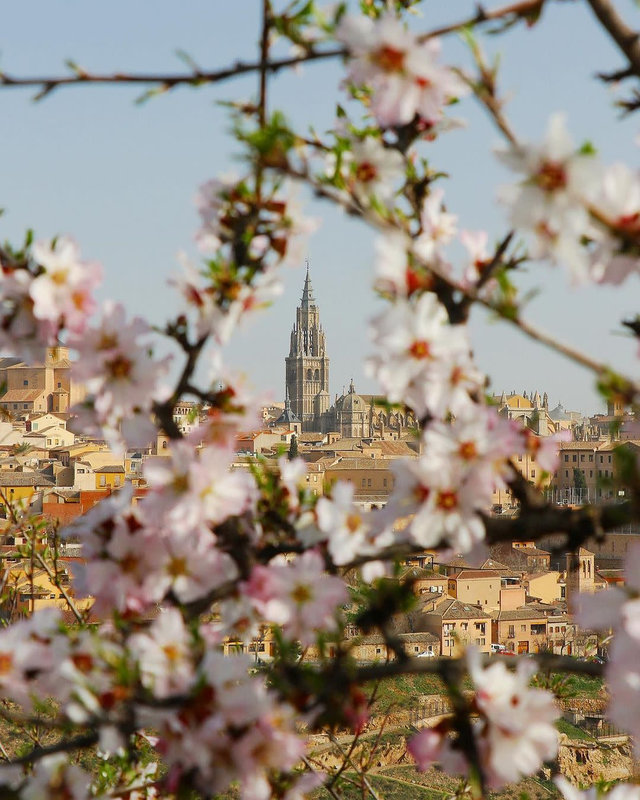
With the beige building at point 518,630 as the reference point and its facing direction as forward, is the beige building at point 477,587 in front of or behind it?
behind

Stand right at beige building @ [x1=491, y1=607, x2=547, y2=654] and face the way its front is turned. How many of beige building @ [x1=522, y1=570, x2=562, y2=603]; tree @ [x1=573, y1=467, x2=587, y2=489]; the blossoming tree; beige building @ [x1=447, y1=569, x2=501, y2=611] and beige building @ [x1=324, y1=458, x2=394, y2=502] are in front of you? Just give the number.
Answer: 1

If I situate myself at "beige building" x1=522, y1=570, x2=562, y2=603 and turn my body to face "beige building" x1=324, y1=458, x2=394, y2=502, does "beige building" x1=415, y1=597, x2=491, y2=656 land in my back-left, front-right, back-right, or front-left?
back-left

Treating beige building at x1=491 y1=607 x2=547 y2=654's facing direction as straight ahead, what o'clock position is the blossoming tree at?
The blossoming tree is roughly at 12 o'clock from the beige building.

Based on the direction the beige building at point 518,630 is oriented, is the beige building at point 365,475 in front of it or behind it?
behind

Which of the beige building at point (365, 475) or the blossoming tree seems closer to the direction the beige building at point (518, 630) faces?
the blossoming tree

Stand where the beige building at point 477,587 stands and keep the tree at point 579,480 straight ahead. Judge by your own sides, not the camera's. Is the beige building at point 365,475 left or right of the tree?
left

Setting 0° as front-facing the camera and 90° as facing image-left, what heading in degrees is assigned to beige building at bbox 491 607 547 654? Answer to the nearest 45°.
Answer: approximately 0°

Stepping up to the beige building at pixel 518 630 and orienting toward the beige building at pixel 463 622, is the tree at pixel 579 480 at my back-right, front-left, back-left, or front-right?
back-right

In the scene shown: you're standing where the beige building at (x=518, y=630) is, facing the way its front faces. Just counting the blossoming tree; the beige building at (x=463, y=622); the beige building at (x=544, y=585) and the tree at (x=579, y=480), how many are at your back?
2

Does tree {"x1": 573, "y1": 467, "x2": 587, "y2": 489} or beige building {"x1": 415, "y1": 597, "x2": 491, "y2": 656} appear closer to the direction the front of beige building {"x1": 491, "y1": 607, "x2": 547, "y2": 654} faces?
the beige building

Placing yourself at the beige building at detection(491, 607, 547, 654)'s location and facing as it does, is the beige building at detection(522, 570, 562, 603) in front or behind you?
behind

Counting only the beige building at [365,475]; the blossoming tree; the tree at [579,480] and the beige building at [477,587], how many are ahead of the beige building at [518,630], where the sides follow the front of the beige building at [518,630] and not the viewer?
1

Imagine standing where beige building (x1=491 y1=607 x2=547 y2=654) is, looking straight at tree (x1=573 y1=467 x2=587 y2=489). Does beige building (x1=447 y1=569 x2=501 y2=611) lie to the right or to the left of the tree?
left
